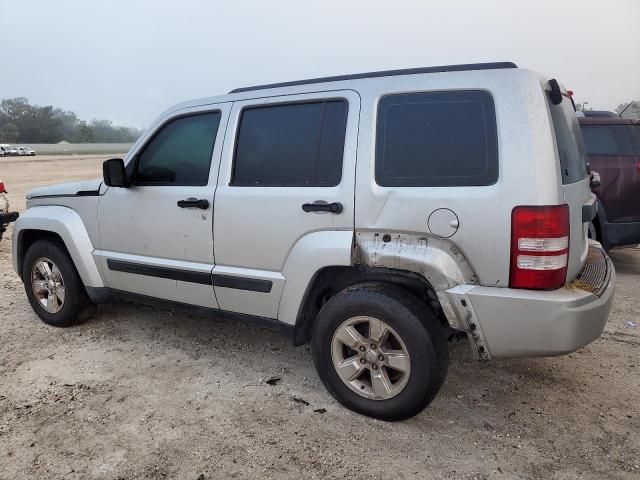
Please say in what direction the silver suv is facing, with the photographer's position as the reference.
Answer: facing away from the viewer and to the left of the viewer

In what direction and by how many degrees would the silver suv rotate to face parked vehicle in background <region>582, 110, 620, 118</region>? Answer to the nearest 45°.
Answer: approximately 90° to its right

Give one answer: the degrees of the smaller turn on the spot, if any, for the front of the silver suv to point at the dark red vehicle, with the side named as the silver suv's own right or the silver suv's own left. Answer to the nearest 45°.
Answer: approximately 90° to the silver suv's own right

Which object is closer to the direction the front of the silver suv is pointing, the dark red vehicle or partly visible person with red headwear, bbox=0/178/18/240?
the partly visible person with red headwear

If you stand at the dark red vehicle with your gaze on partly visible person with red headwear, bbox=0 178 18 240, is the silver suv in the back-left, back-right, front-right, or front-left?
front-left

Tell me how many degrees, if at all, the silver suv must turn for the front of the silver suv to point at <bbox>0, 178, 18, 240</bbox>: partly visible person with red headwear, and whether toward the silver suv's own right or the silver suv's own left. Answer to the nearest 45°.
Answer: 0° — it already faces it
